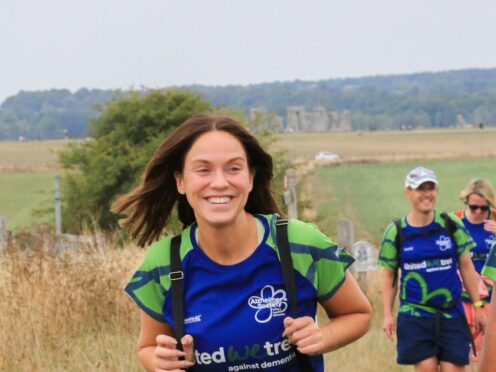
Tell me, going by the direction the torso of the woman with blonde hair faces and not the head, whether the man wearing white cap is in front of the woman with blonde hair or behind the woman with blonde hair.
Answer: in front

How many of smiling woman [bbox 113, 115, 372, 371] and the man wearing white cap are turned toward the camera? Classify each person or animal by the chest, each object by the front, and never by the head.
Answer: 2

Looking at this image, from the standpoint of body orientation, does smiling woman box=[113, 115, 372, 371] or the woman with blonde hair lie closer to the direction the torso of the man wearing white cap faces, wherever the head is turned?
the smiling woman

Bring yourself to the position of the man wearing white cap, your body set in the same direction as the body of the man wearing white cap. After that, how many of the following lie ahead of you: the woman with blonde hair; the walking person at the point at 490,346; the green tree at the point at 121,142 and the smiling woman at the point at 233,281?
2

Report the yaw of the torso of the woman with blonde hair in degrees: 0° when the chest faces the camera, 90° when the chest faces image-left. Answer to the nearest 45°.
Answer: approximately 0°

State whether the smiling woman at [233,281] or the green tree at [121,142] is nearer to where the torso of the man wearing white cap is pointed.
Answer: the smiling woman

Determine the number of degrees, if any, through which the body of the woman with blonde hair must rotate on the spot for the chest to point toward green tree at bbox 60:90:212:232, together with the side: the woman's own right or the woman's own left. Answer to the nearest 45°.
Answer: approximately 135° to the woman's own right

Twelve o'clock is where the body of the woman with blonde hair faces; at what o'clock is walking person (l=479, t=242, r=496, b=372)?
The walking person is roughly at 12 o'clock from the woman with blonde hair.
